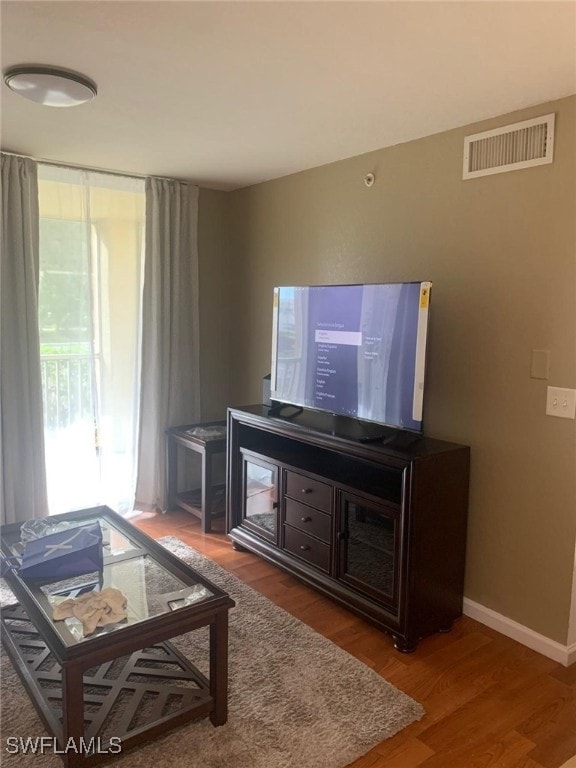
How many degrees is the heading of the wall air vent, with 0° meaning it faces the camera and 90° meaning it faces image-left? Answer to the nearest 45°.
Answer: approximately 45°

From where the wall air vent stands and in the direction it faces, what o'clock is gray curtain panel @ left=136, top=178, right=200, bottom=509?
The gray curtain panel is roughly at 2 o'clock from the wall air vent.

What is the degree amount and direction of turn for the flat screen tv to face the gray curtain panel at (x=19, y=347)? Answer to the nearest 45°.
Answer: approximately 45° to its right

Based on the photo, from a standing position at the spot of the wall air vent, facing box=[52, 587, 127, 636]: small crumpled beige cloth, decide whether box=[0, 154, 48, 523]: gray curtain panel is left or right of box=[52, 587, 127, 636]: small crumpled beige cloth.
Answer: right

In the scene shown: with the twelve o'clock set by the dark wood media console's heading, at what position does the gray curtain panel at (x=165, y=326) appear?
The gray curtain panel is roughly at 3 o'clock from the dark wood media console.

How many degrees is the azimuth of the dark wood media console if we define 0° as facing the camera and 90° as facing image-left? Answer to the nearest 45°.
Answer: approximately 45°

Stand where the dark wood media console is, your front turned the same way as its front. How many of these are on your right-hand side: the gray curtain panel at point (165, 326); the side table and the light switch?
2

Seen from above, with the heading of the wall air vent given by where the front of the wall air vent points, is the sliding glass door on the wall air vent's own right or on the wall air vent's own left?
on the wall air vent's own right

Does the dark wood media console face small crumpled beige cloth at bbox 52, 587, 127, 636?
yes

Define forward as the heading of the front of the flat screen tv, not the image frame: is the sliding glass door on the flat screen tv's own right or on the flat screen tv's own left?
on the flat screen tv's own right

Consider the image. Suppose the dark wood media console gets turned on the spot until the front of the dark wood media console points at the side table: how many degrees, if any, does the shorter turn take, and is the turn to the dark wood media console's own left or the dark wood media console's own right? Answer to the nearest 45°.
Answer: approximately 90° to the dark wood media console's own right
